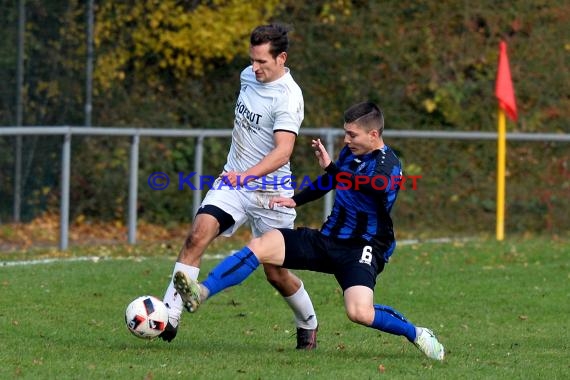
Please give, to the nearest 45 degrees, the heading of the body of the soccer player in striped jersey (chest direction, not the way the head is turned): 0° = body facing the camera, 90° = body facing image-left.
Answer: approximately 45°

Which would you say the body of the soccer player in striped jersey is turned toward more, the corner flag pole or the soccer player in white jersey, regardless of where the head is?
the soccer player in white jersey

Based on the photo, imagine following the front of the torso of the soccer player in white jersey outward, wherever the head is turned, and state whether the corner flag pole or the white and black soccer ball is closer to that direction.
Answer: the white and black soccer ball

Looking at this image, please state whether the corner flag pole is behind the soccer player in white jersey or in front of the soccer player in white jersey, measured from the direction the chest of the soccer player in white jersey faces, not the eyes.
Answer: behind

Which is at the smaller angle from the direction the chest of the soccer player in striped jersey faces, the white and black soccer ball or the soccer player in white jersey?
the white and black soccer ball

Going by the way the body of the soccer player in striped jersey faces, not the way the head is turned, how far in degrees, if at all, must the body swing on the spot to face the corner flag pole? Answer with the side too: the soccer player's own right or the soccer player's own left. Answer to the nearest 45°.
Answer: approximately 135° to the soccer player's own right

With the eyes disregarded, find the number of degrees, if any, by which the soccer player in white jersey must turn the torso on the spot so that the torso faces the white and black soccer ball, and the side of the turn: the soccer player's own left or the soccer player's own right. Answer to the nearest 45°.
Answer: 0° — they already face it

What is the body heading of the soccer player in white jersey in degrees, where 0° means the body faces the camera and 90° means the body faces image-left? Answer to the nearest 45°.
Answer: approximately 45°

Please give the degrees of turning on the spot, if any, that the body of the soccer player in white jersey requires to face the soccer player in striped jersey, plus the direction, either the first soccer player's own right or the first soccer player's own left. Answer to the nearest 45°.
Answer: approximately 90° to the first soccer player's own left

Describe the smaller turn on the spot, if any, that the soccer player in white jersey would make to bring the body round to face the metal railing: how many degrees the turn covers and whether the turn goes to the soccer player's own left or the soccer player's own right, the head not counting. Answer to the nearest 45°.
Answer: approximately 135° to the soccer player's own right
